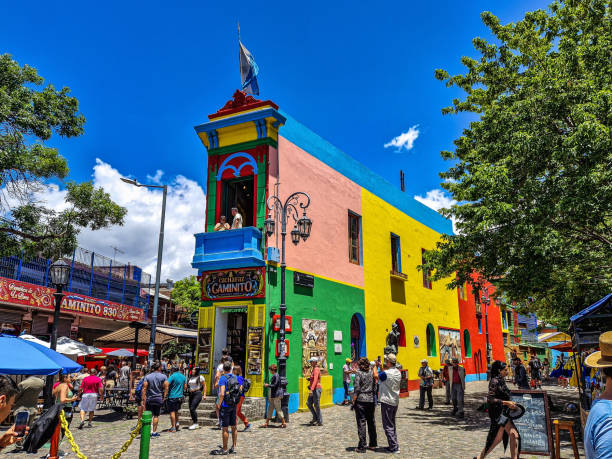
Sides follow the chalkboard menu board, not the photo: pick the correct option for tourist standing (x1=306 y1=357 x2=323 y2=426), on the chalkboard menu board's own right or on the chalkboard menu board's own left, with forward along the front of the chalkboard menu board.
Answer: on the chalkboard menu board's own right

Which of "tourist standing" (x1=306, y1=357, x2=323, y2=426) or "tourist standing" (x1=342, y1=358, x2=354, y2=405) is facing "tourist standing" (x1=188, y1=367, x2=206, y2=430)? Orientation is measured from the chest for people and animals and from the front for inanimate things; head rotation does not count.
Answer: "tourist standing" (x1=306, y1=357, x2=323, y2=426)

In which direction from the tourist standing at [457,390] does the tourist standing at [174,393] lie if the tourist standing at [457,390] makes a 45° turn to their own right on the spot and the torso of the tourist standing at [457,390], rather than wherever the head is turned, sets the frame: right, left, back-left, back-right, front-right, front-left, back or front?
front

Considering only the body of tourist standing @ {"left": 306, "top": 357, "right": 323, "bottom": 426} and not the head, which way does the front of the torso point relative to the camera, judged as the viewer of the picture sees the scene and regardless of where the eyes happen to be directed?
to the viewer's left

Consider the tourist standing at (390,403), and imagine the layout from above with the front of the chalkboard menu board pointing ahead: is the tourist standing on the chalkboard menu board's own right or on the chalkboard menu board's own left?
on the chalkboard menu board's own right

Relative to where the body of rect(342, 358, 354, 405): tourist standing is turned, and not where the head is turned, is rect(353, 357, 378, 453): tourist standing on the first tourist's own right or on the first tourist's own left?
on the first tourist's own right
